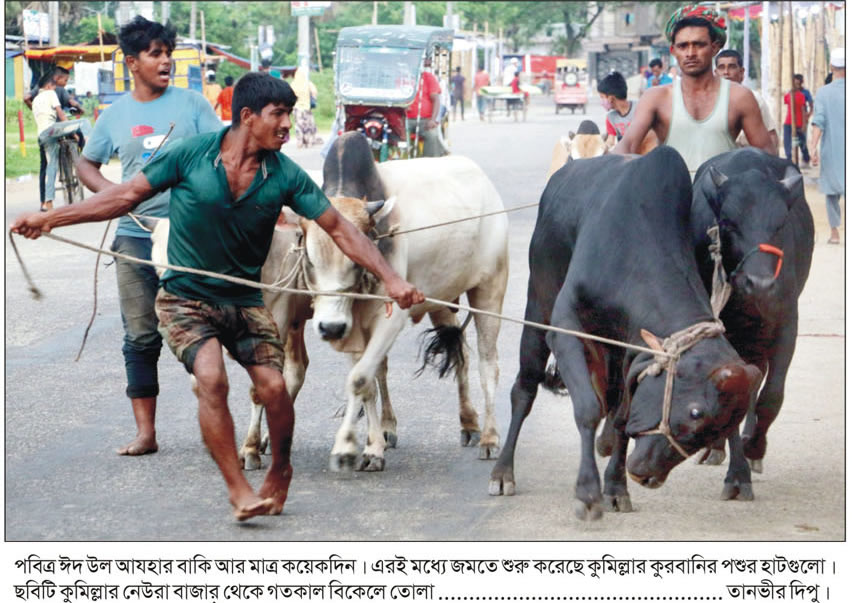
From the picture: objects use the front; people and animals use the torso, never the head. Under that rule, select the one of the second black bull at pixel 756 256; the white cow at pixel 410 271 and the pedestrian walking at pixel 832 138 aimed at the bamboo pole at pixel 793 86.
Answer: the pedestrian walking

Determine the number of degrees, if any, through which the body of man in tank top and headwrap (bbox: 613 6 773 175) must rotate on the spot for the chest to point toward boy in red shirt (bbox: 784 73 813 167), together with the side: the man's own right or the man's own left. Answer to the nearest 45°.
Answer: approximately 180°

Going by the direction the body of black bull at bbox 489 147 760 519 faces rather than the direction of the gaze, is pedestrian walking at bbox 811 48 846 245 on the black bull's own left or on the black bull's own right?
on the black bull's own left

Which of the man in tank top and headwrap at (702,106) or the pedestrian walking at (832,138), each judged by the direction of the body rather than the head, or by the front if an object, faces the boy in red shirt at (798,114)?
the pedestrian walking

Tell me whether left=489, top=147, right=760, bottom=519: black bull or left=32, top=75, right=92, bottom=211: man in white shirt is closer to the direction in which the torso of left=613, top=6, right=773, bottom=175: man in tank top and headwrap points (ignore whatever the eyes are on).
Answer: the black bull

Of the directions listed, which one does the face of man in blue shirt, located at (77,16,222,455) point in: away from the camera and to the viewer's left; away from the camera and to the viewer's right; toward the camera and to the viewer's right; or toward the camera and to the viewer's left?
toward the camera and to the viewer's right

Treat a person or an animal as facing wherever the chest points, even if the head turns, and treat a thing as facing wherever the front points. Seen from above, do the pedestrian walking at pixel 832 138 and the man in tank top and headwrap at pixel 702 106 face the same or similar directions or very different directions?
very different directions

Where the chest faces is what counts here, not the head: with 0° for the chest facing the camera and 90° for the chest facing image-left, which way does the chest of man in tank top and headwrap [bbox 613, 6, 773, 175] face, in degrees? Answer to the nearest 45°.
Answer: approximately 0°

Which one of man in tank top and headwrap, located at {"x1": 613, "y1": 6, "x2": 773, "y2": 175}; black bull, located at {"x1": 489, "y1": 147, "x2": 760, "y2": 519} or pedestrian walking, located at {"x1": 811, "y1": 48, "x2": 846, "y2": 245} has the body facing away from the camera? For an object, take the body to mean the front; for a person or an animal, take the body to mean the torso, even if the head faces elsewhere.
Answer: the pedestrian walking
